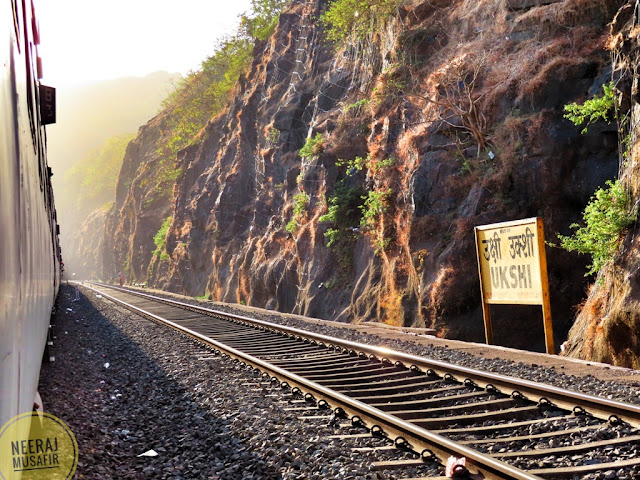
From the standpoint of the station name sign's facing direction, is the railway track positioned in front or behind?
in front

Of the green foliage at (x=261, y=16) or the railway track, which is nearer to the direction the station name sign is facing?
the railway track

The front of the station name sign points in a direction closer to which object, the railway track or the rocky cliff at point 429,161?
the railway track

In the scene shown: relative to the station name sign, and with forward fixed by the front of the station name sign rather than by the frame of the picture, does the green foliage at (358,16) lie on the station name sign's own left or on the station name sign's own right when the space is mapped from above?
on the station name sign's own right

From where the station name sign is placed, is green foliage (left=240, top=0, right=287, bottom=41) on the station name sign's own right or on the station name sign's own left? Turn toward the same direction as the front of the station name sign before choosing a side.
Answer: on the station name sign's own right

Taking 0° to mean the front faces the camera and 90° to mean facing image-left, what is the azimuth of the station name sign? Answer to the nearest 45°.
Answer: approximately 45°

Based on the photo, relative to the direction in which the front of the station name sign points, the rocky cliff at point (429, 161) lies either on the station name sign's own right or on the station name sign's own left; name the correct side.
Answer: on the station name sign's own right

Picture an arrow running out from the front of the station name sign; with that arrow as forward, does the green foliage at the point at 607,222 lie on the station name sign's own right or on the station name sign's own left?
on the station name sign's own left
